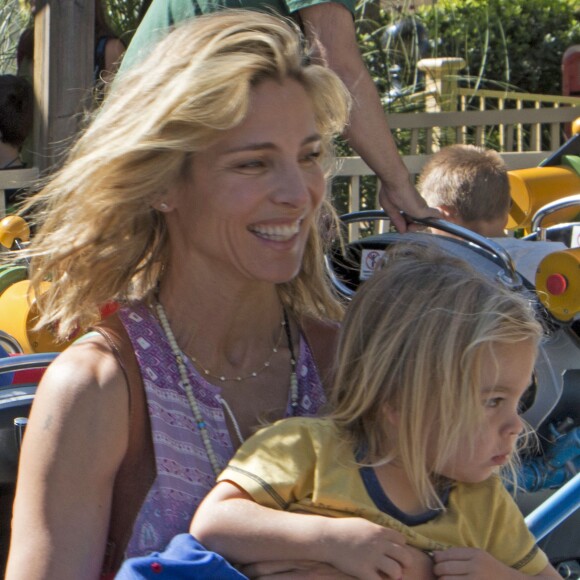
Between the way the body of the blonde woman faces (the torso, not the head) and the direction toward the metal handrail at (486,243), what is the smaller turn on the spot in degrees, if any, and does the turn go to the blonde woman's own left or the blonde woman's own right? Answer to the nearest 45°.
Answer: approximately 90° to the blonde woman's own left

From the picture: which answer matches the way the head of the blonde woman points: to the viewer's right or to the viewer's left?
to the viewer's right

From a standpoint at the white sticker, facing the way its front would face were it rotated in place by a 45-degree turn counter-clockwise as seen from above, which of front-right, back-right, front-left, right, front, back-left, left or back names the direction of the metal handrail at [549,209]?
left

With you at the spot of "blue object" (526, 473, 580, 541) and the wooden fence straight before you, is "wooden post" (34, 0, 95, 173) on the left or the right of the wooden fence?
left

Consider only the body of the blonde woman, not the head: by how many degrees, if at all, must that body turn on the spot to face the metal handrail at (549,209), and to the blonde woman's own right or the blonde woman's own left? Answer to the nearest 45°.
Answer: approximately 90° to the blonde woman's own left

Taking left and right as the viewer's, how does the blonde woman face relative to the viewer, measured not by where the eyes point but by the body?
facing the viewer and to the right of the viewer

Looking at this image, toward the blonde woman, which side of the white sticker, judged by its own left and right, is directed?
front

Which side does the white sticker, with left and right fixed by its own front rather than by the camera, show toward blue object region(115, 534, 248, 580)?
front

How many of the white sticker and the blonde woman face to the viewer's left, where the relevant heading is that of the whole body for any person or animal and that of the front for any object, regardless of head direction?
0

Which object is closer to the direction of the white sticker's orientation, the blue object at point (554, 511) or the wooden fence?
the blue object

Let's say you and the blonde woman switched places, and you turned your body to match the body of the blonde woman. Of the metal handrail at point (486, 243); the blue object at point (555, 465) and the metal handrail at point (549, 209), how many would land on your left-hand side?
3

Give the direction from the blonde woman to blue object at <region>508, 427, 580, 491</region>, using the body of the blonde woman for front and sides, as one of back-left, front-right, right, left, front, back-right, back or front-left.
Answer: left

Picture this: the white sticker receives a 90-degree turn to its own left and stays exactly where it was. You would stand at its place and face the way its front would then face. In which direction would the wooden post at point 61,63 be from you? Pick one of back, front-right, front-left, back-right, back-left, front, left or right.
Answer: back-left

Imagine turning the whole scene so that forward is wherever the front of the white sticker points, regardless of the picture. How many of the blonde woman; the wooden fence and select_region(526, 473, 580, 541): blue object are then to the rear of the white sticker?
1

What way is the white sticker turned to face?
toward the camera

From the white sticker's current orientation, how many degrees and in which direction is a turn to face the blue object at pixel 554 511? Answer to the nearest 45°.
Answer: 0° — it already faces it
